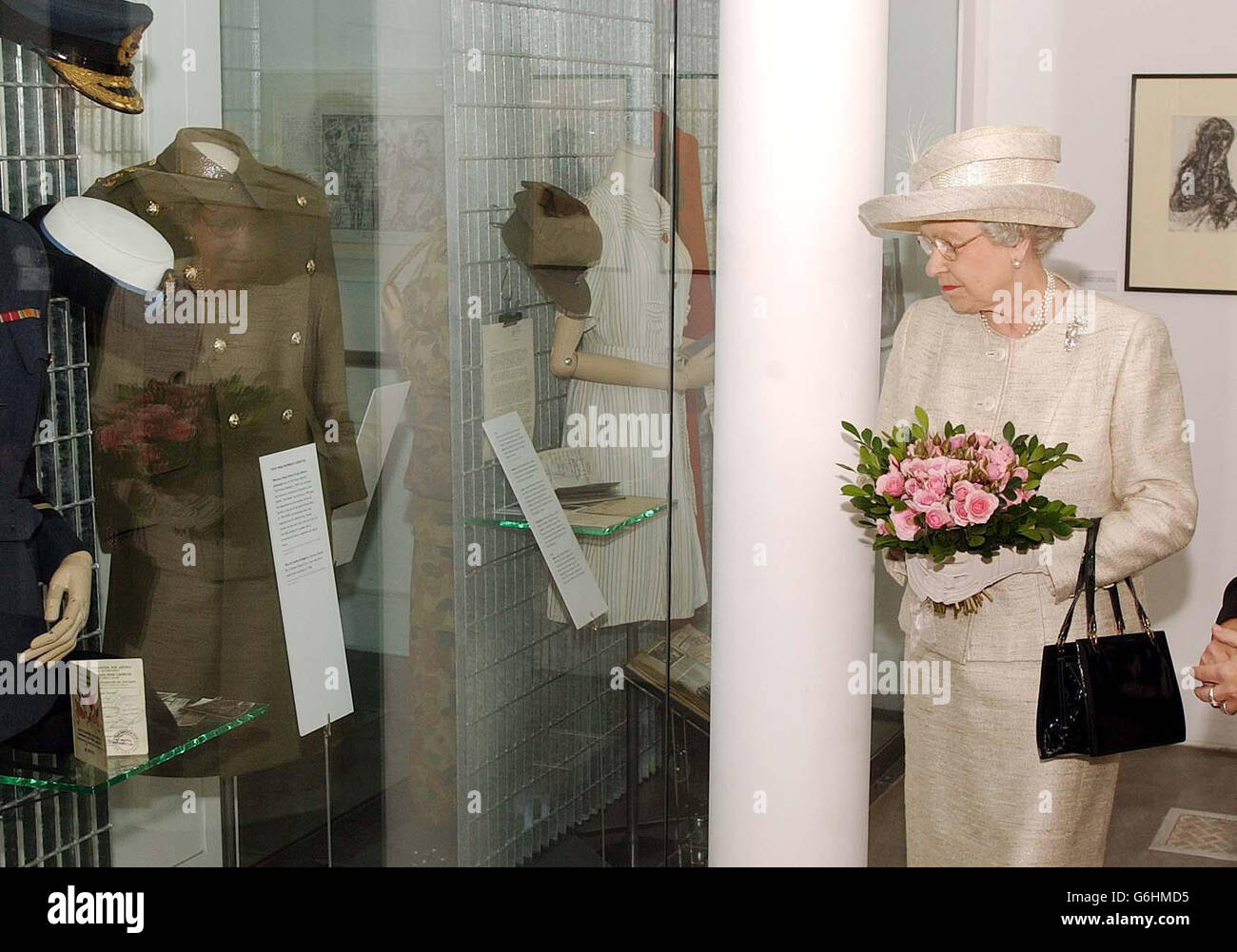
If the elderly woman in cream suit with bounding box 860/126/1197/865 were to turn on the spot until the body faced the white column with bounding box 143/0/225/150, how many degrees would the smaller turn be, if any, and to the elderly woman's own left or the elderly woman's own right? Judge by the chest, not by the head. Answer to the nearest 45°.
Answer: approximately 45° to the elderly woman's own right

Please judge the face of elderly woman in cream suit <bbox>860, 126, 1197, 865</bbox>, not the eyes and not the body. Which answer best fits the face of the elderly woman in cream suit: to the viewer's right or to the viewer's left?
to the viewer's left

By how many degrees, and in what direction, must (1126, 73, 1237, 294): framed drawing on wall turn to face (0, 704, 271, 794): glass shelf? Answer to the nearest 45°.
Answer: approximately 45° to its right

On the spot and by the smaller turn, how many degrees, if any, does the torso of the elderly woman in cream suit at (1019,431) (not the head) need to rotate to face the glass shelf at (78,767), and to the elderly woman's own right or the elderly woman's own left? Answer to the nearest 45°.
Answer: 0° — they already face it

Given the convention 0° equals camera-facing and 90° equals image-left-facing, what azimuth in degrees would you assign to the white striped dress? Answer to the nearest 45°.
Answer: approximately 315°

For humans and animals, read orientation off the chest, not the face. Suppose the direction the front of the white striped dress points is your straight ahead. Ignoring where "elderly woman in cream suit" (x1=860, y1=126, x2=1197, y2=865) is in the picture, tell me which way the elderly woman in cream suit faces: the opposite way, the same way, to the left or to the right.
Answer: to the right

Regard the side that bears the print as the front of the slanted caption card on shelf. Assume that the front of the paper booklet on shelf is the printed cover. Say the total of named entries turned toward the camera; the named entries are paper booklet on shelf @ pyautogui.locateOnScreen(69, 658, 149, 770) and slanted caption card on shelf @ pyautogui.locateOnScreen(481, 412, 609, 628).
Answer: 2

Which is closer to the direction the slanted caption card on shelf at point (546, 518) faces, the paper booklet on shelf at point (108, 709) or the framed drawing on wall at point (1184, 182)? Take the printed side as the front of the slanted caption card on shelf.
the paper booklet on shelf
